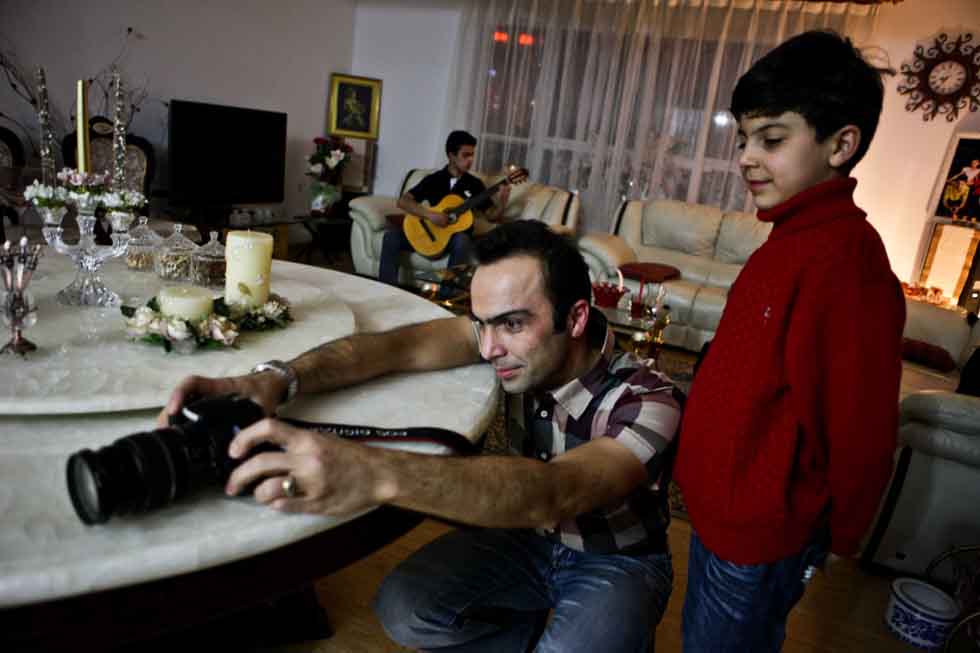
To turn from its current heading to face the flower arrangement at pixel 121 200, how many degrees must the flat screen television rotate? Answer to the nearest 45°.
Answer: approximately 45° to its right

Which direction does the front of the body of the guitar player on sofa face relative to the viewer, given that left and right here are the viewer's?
facing the viewer

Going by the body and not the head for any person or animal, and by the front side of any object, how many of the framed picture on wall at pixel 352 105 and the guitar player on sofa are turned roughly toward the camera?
2

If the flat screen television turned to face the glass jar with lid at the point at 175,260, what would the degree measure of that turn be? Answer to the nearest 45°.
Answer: approximately 45° to its right

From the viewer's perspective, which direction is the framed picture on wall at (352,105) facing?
toward the camera

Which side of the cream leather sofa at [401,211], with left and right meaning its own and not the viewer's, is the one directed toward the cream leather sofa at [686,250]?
left

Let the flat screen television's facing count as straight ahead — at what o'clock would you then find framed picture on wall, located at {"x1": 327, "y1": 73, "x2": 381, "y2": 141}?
The framed picture on wall is roughly at 9 o'clock from the flat screen television.

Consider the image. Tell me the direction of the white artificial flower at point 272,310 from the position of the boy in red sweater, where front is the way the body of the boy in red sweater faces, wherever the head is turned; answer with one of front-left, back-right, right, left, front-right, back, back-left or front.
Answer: front-right

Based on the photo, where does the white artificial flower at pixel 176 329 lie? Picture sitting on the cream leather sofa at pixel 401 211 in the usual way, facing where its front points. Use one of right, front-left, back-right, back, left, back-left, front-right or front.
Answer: front

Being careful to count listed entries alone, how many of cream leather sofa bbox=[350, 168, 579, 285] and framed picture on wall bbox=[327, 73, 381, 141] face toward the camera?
2

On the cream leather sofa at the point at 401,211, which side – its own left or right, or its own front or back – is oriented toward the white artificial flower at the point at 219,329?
front

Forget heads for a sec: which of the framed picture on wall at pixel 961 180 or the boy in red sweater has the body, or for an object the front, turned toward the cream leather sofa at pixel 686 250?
the framed picture on wall

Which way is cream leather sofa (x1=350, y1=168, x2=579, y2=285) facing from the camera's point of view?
toward the camera

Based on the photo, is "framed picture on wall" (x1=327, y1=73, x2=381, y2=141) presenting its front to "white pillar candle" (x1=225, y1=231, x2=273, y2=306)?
yes

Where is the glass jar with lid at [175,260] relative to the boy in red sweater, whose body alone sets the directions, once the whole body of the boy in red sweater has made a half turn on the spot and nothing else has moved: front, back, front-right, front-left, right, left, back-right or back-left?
back-left

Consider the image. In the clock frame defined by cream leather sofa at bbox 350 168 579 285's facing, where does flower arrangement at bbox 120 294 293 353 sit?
The flower arrangement is roughly at 12 o'clock from the cream leather sofa.

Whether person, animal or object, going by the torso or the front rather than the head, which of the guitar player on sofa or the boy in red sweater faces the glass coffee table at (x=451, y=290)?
the guitar player on sofa
